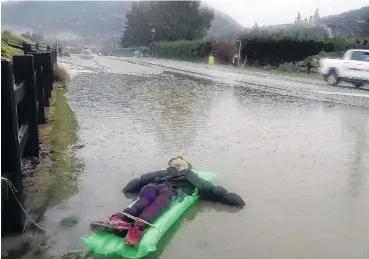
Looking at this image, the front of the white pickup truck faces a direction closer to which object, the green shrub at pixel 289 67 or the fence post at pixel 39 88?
the fence post

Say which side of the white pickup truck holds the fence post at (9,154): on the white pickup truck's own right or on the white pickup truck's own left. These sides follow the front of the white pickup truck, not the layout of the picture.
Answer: on the white pickup truck's own right

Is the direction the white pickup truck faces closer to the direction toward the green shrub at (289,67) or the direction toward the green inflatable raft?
the green inflatable raft

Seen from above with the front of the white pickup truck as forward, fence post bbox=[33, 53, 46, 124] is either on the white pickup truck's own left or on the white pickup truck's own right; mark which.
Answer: on the white pickup truck's own right

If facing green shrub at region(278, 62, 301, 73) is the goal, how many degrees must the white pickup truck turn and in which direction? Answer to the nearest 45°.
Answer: approximately 135° to its left

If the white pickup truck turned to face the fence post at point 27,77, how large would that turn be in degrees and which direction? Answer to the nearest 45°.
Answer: approximately 45° to its right
